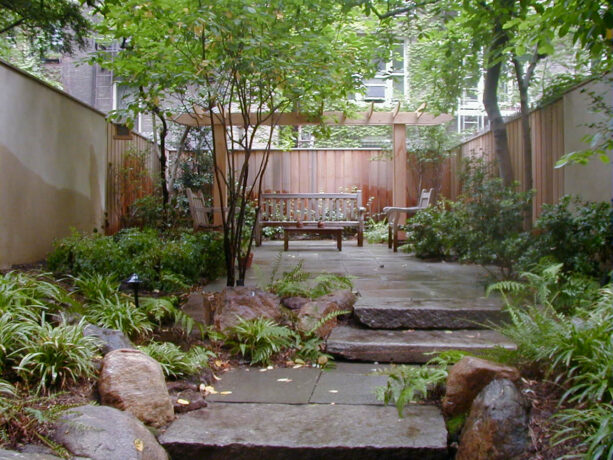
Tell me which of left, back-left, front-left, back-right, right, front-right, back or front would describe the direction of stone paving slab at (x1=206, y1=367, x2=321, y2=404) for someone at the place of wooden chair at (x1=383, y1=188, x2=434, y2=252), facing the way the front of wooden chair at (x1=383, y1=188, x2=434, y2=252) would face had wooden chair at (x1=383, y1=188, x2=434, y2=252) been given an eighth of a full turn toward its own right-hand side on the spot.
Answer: back-left

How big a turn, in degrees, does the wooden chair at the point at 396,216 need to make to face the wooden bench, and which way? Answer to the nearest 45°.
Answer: approximately 45° to its right

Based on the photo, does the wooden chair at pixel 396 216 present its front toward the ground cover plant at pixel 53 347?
no

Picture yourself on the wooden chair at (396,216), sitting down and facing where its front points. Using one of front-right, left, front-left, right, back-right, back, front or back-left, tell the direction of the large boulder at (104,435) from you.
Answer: left

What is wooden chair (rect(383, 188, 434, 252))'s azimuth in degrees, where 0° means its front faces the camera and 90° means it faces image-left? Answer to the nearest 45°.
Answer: approximately 90°

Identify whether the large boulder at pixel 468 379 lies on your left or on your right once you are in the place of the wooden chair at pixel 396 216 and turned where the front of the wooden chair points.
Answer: on your left

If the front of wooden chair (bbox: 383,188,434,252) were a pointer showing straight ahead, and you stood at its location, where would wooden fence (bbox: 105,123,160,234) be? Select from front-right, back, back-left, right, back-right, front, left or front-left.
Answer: front

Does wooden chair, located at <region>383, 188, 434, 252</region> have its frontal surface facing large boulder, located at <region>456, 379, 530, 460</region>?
no

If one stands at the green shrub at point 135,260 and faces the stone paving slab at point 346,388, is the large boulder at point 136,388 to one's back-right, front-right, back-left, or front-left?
front-right

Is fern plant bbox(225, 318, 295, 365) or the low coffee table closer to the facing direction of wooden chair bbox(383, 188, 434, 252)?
the low coffee table

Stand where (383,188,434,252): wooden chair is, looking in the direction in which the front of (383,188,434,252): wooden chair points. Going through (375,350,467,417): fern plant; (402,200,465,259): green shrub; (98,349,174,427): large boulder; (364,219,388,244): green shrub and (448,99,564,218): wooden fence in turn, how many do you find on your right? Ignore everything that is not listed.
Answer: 1

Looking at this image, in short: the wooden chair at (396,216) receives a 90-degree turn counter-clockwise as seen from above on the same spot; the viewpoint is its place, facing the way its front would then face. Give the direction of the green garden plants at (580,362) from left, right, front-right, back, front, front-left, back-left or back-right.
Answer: front

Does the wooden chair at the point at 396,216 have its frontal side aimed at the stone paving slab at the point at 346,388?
no

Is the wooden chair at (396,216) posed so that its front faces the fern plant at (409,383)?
no

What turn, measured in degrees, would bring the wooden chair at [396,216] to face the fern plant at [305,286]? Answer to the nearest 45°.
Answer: approximately 90° to its left
